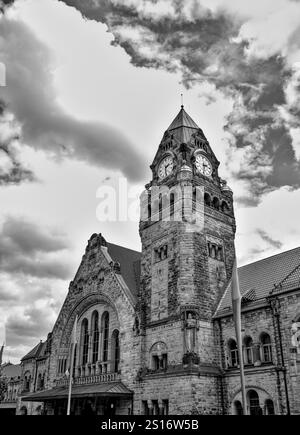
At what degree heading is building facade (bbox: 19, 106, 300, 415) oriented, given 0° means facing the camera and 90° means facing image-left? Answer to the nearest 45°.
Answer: approximately 45°
